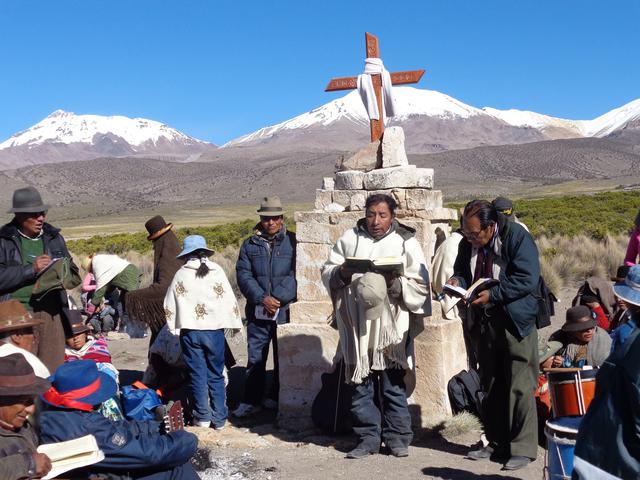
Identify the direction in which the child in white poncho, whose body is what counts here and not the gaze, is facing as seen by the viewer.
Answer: away from the camera

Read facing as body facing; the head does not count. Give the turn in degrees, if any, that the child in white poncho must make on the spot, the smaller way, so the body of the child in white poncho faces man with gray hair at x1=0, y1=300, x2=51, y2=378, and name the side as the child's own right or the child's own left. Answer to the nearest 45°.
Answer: approximately 135° to the child's own left

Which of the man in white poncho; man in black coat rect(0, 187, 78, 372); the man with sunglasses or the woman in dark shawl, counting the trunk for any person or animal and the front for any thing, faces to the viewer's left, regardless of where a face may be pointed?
the woman in dark shawl

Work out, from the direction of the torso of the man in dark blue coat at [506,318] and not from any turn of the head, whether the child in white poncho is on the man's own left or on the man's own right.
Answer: on the man's own right

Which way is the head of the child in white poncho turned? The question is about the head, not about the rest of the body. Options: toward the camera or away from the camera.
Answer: away from the camera

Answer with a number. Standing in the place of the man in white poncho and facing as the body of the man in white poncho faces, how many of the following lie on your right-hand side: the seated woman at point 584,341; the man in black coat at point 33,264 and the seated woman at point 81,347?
2

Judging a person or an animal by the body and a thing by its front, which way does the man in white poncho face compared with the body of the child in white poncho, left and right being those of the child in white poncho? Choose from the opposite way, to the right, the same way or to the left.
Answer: the opposite way

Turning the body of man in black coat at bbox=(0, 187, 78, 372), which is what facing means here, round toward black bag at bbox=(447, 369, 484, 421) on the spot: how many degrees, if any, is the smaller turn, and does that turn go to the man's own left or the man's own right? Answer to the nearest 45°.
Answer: approximately 45° to the man's own left

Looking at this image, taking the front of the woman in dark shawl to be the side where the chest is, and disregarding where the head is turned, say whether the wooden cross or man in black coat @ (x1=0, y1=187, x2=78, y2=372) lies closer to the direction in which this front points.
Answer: the man in black coat

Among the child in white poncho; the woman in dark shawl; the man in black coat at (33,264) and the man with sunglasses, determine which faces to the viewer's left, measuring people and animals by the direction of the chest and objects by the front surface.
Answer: the woman in dark shawl

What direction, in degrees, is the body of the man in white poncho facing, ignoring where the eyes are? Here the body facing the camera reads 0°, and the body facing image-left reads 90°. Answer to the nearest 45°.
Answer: approximately 0°

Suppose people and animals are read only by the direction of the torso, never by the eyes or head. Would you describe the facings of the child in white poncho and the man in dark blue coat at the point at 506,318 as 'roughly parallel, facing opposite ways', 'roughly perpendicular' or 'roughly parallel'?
roughly perpendicular
